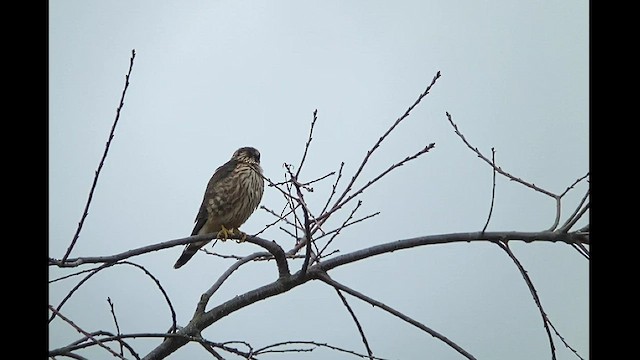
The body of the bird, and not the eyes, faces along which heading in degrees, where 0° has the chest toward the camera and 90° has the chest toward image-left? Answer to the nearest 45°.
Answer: approximately 315°
